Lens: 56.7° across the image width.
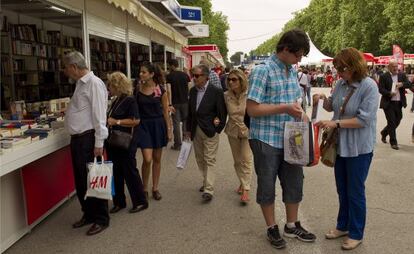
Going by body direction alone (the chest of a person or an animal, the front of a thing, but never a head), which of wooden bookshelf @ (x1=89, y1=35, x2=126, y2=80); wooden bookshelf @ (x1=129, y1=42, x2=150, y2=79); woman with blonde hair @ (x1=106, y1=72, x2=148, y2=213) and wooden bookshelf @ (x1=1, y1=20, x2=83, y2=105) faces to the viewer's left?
the woman with blonde hair

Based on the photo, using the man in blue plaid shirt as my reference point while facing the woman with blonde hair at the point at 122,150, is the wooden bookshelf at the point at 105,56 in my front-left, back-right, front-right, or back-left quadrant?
front-right

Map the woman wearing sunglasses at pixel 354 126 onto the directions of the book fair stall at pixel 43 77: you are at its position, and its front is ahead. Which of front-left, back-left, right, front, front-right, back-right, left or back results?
front

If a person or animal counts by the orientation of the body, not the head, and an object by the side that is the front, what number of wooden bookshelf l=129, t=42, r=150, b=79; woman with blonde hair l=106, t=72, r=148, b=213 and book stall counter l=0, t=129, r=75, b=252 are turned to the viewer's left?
1

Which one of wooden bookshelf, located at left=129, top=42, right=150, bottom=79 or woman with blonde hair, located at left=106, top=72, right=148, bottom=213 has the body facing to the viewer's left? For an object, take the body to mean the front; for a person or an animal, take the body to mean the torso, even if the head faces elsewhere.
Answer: the woman with blonde hair

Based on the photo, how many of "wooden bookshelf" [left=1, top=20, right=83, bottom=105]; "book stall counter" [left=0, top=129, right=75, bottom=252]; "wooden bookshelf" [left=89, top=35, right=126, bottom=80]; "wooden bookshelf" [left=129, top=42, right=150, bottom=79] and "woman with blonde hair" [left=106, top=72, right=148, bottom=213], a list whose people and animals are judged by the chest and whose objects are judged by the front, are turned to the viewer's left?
1

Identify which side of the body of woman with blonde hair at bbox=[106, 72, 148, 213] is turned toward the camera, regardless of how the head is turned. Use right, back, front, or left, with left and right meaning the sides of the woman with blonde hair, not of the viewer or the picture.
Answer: left

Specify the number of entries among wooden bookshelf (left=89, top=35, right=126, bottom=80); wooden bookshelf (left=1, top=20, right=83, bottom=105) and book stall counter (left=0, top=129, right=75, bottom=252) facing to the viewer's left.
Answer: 0

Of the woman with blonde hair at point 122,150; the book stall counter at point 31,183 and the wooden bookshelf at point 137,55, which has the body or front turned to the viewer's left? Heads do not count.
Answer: the woman with blonde hair

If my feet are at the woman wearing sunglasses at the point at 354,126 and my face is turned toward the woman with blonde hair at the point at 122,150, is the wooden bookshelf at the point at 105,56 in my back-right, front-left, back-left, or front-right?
front-right

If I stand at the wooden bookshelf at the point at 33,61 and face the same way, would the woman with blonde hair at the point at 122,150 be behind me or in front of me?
in front

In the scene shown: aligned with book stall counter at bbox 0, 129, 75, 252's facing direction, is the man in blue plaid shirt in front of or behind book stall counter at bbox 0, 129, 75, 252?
in front

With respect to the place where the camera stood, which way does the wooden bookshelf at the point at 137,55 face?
facing the viewer and to the right of the viewer

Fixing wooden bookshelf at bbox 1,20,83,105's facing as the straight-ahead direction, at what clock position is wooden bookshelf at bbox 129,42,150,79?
wooden bookshelf at bbox 129,42,150,79 is roughly at 9 o'clock from wooden bookshelf at bbox 1,20,83,105.

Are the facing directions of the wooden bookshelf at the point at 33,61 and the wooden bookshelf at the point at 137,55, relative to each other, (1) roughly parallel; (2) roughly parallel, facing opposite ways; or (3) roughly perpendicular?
roughly parallel

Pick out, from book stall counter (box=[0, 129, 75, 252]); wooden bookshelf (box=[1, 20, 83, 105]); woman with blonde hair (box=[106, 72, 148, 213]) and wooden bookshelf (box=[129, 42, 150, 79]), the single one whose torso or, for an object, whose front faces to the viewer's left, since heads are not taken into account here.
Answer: the woman with blonde hair

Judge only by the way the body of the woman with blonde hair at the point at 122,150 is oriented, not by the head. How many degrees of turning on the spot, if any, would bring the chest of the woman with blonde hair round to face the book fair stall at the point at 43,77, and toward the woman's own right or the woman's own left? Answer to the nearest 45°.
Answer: approximately 45° to the woman's own right
